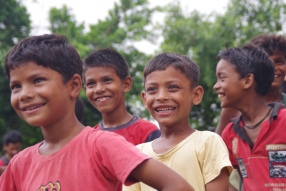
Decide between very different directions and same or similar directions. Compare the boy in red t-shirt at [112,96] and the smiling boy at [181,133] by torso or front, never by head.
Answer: same or similar directions

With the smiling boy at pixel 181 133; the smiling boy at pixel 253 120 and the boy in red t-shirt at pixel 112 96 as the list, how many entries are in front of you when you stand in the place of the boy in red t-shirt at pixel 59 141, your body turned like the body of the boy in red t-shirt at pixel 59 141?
0

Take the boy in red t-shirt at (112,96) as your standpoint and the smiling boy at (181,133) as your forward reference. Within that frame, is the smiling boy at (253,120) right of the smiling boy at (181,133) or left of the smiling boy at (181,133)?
left

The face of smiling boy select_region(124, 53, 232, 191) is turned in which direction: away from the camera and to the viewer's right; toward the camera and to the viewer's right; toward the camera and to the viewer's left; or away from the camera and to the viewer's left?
toward the camera and to the viewer's left

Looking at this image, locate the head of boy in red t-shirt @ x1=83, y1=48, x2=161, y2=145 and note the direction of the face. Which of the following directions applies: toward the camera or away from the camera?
toward the camera

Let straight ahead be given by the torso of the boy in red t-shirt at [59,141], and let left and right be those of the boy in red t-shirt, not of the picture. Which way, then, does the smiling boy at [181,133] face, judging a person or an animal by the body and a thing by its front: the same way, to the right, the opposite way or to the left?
the same way

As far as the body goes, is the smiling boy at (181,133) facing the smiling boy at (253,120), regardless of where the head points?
no

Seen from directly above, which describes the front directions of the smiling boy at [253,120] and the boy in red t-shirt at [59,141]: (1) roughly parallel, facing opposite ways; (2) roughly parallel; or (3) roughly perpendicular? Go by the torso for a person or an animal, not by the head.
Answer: roughly parallel

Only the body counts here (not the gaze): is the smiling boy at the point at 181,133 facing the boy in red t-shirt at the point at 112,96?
no

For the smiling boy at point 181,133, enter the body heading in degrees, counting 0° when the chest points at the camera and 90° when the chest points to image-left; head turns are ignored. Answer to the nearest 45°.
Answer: approximately 45°

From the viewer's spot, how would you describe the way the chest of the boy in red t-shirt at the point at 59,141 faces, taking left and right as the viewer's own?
facing the viewer and to the left of the viewer

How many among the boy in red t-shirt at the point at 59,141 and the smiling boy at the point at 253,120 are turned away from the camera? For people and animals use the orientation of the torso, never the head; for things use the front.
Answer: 0
